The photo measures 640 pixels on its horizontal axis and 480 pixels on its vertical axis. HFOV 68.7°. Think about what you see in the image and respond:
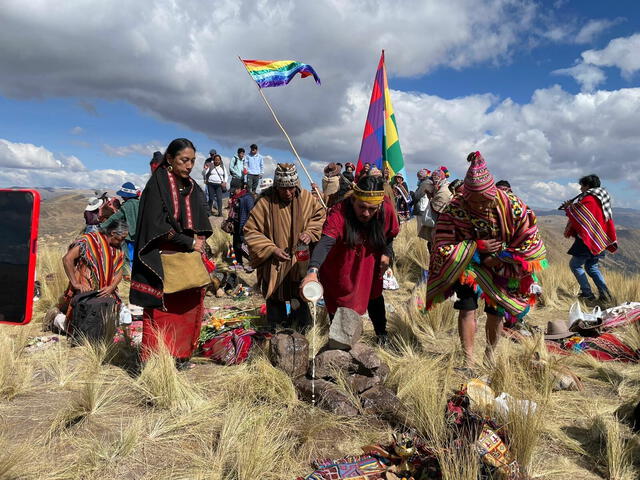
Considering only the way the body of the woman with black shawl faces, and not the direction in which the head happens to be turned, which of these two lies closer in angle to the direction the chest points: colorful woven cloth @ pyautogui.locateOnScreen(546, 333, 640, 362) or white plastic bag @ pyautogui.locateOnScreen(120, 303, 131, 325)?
the colorful woven cloth

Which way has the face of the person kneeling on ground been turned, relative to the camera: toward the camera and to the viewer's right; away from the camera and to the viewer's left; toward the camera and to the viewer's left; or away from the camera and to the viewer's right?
toward the camera and to the viewer's right

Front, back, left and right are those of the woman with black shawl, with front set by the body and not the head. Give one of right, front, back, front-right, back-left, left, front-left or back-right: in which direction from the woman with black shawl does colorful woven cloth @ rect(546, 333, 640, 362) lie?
front-left

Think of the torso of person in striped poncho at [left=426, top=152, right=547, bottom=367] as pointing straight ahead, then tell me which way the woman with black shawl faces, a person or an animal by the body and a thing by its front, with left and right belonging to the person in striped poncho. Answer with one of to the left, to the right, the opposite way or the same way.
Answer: to the left

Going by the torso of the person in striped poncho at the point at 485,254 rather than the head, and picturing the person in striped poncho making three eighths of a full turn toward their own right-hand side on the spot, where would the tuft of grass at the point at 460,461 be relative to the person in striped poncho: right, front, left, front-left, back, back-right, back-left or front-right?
back-left

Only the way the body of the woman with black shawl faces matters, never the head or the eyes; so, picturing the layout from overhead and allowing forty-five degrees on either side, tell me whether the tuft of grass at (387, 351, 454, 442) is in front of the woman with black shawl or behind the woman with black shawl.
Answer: in front

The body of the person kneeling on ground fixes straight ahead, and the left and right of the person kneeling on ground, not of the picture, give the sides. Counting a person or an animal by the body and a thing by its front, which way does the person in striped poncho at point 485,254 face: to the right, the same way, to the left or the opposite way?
to the right

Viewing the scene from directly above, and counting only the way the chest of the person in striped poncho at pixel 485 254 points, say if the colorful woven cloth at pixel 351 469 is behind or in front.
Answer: in front

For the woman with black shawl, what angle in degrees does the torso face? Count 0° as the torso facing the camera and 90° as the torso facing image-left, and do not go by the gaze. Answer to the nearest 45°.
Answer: approximately 315°

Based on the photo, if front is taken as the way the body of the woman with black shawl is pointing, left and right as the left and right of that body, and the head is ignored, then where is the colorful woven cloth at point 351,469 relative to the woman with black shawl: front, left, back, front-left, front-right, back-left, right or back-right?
front

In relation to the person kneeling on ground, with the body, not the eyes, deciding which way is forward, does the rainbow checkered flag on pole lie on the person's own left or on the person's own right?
on the person's own left
